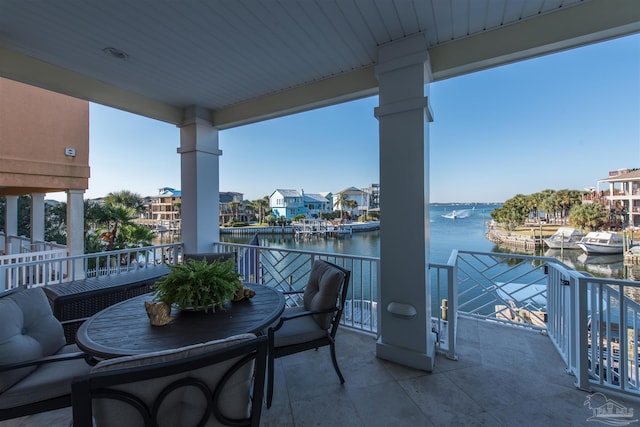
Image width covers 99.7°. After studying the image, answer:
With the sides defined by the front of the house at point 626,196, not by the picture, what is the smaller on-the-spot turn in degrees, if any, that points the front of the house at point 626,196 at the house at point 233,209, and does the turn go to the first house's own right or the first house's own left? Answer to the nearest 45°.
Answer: approximately 45° to the first house's own right

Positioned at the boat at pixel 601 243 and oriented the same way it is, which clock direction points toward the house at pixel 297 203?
The house is roughly at 1 o'clock from the boat.

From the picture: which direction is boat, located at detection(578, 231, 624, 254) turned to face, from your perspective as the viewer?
facing to the left of the viewer

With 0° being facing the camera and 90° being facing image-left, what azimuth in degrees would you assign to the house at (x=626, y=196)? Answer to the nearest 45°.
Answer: approximately 45°

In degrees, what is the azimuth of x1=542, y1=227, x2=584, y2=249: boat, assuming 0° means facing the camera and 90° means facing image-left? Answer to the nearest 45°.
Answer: approximately 90°

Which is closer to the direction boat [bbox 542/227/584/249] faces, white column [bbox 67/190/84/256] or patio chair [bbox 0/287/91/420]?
the white column

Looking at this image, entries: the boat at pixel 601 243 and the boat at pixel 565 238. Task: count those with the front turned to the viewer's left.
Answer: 2
